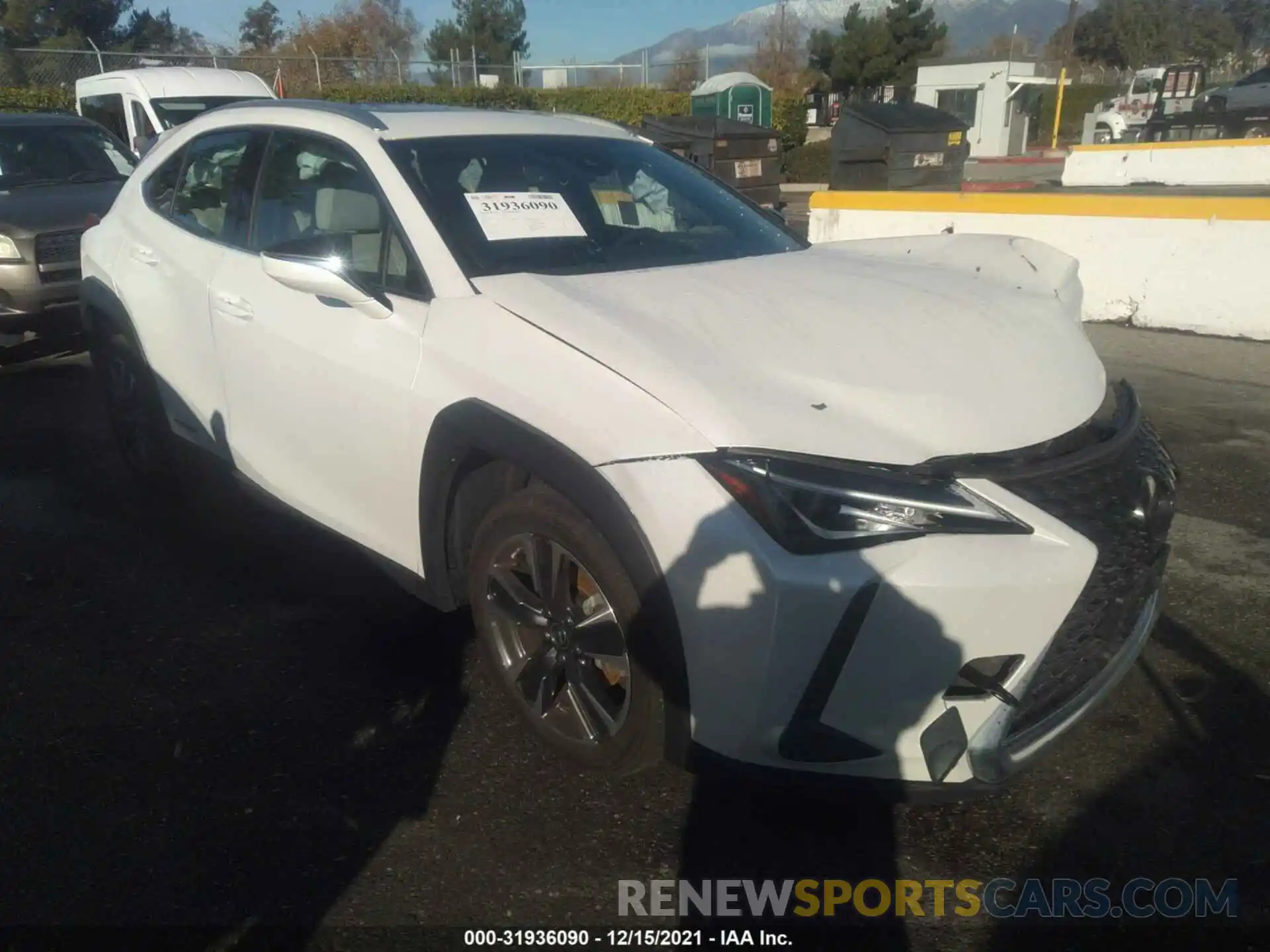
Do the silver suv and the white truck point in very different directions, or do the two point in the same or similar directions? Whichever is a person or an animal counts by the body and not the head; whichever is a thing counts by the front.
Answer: very different directions

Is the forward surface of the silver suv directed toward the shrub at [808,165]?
no

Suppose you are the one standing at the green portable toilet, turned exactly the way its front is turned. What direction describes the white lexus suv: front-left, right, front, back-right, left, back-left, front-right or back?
front-right

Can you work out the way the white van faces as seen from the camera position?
facing the viewer and to the right of the viewer

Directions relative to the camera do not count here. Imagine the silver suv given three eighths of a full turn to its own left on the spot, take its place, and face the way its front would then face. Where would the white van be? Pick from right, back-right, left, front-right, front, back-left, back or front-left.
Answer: front

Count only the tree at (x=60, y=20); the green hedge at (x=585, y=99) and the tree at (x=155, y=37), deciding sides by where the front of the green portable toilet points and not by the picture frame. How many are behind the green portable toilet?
3

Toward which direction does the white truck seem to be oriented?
to the viewer's left

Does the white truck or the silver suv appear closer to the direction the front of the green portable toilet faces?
the silver suv

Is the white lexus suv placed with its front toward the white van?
no

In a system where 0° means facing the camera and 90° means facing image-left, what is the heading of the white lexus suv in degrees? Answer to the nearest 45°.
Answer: approximately 315°

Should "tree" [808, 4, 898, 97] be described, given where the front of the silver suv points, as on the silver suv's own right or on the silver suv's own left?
on the silver suv's own left

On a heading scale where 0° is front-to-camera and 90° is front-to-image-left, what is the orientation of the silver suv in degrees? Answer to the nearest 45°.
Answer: approximately 315°

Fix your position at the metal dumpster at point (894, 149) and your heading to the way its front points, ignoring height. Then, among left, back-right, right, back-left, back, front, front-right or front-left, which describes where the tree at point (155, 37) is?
back

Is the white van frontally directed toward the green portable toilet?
no

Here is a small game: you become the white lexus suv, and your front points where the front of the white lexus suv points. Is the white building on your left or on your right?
on your left
